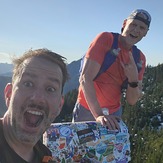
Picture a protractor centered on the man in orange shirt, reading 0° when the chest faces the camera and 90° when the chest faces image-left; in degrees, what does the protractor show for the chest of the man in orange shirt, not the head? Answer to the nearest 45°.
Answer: approximately 315°
